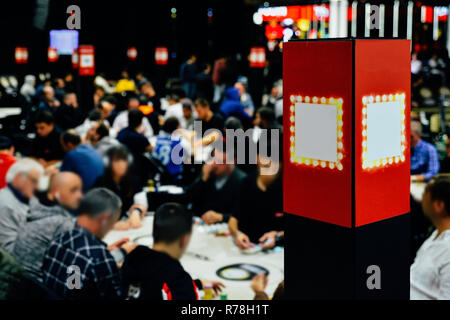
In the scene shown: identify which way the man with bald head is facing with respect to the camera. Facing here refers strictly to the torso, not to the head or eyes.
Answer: to the viewer's right

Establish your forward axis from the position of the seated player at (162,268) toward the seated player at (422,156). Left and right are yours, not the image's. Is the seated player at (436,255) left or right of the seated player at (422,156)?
right

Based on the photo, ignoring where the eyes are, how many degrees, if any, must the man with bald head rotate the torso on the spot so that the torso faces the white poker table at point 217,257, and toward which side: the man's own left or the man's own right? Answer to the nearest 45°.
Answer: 0° — they already face it

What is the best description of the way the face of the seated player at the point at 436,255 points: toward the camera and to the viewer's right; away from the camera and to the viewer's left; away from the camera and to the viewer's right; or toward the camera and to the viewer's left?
away from the camera and to the viewer's left

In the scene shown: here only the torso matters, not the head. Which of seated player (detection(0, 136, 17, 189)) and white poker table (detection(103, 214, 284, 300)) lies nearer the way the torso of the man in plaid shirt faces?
the white poker table

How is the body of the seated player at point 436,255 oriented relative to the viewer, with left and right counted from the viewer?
facing to the left of the viewer

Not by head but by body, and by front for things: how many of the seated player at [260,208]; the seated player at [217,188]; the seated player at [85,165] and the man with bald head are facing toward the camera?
2

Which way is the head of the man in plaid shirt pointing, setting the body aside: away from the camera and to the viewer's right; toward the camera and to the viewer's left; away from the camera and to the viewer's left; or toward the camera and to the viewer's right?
away from the camera and to the viewer's right

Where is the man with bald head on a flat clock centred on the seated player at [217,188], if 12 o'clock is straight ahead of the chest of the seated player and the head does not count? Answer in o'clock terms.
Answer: The man with bald head is roughly at 1 o'clock from the seated player.
